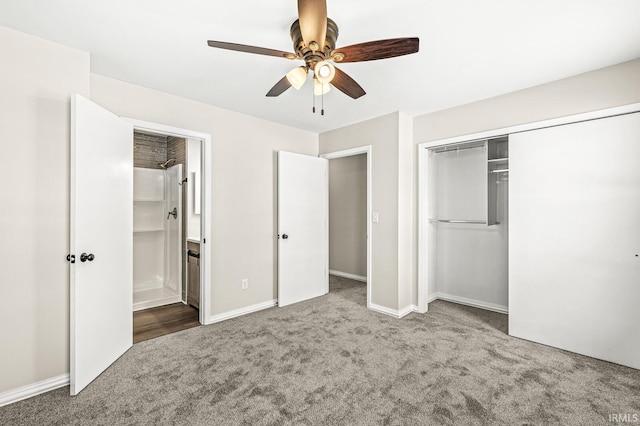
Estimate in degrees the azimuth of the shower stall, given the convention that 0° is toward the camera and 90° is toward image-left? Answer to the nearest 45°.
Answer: approximately 0°

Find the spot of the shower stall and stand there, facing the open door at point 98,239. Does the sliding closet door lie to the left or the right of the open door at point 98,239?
left

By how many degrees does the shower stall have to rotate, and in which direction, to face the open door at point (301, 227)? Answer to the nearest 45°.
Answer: approximately 45° to its left

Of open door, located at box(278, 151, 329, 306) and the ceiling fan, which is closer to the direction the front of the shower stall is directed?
the ceiling fan

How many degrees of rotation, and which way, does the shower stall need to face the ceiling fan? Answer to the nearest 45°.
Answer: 0° — it already faces it

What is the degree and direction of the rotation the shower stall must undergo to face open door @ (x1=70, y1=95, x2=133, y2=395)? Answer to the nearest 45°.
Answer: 0° — it already faces it

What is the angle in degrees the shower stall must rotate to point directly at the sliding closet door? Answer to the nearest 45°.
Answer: approximately 45° to its left
